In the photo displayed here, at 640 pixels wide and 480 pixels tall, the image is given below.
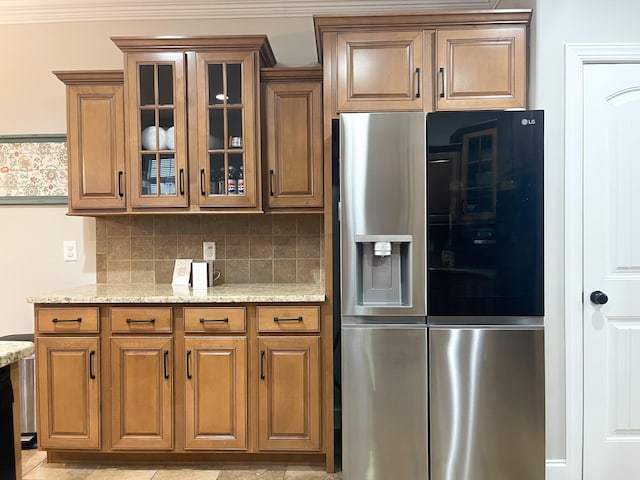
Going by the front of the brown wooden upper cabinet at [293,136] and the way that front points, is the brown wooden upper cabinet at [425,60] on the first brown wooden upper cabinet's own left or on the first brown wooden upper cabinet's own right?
on the first brown wooden upper cabinet's own left

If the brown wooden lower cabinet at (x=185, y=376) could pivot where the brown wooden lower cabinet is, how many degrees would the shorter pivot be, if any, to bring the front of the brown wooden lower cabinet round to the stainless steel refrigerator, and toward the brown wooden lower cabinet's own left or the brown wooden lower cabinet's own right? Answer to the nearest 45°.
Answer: approximately 45° to the brown wooden lower cabinet's own left

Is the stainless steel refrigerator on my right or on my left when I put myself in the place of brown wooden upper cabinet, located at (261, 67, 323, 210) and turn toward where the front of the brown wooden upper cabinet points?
on my left

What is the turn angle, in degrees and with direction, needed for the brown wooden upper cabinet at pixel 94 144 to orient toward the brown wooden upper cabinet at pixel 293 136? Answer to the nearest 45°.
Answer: approximately 45° to its left

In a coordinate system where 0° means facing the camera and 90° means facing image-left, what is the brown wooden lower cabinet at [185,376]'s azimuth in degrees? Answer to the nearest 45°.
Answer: approximately 0°

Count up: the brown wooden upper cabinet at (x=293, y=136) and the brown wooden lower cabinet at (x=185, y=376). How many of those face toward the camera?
2
